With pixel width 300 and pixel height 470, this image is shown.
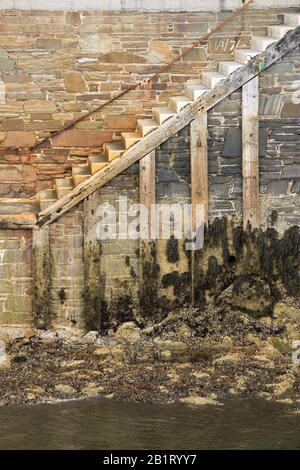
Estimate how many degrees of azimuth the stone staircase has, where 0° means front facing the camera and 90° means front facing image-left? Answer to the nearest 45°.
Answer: approximately 90°

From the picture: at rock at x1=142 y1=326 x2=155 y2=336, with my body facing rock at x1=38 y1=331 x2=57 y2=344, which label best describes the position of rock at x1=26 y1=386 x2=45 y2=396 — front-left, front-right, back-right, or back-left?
front-left
